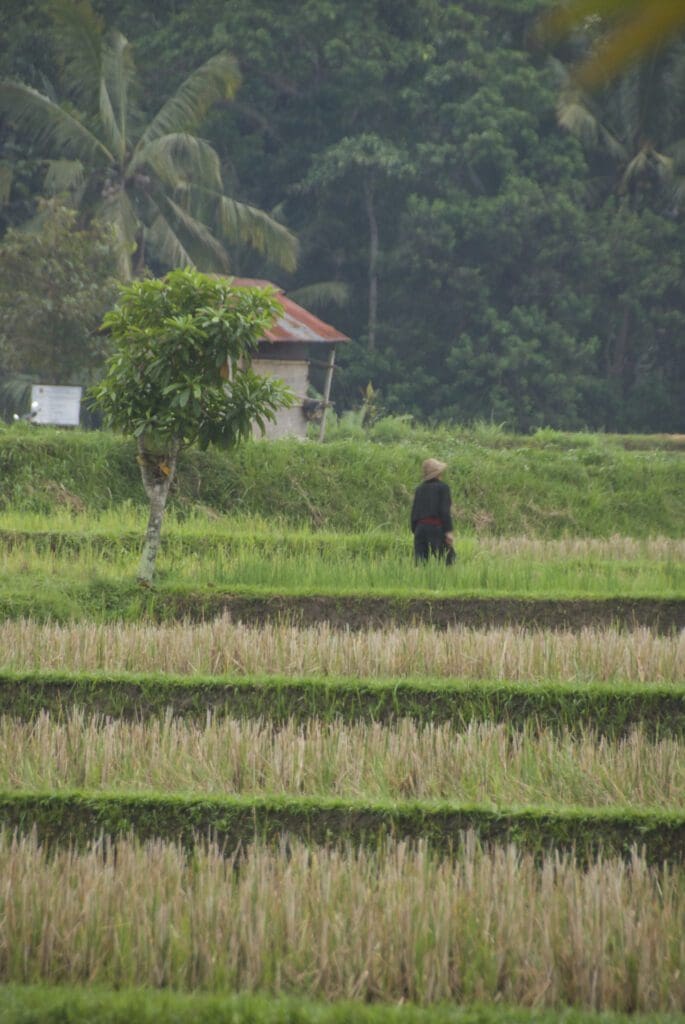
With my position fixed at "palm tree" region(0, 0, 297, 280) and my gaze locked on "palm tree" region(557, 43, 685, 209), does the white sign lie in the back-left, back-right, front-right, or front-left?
back-right

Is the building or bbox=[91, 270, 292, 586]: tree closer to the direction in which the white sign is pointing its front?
the tree

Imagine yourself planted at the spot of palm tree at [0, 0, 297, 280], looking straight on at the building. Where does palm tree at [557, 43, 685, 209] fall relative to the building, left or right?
left

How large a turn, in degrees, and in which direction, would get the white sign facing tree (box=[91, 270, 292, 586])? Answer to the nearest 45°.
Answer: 0° — it already faces it

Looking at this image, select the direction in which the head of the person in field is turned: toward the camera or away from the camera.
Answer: away from the camera

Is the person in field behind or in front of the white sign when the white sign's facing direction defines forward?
in front

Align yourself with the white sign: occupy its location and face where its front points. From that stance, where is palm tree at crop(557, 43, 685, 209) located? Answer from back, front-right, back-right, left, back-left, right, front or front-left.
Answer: back-left

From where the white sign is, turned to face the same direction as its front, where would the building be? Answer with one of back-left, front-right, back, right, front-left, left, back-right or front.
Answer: back-left

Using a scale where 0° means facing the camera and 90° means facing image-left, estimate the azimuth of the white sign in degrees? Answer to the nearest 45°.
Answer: approximately 0°

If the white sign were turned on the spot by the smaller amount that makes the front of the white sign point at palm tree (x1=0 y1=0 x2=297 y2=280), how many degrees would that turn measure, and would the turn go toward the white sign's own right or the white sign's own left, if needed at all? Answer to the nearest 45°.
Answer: approximately 180°

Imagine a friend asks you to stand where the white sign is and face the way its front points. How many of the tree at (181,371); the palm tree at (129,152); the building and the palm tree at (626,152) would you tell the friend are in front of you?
1

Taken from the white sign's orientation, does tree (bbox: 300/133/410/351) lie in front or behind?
behind

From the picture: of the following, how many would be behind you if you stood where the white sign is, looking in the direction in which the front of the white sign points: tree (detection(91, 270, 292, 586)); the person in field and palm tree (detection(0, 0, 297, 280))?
1
